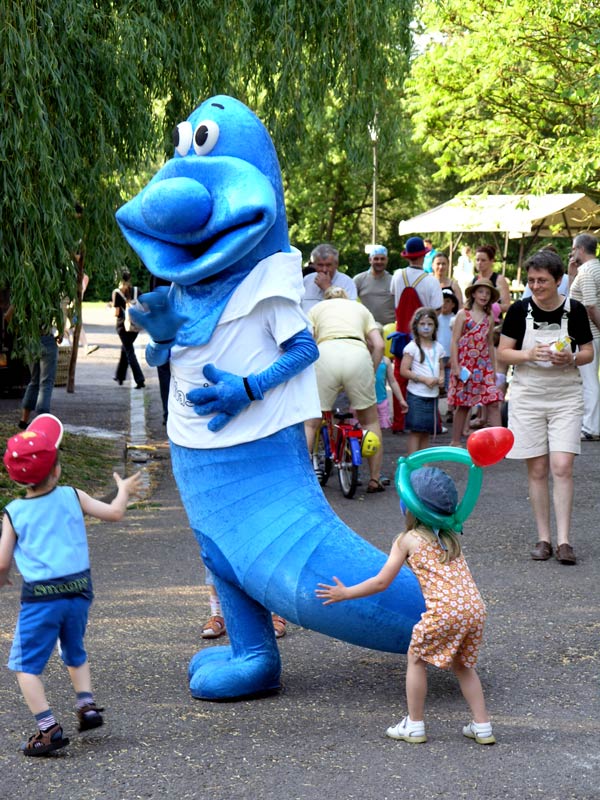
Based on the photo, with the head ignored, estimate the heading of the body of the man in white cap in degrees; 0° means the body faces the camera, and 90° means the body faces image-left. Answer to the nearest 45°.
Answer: approximately 0°

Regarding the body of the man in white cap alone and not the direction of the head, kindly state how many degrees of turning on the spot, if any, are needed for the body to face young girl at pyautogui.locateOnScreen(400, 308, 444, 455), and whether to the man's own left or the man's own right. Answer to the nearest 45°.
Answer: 0° — they already face them

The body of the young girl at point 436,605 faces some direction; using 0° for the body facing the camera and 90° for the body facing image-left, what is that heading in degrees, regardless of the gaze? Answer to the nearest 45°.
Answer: approximately 135°

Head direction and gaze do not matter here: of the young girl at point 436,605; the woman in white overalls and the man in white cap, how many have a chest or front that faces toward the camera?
2

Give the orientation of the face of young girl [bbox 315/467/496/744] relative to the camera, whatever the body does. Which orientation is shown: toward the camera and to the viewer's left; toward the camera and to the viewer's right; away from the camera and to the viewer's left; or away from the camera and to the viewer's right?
away from the camera and to the viewer's left

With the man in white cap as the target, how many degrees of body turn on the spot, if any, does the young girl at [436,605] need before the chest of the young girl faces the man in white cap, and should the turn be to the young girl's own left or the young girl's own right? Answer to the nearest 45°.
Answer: approximately 45° to the young girl's own right

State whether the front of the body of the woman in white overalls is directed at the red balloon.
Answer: yes

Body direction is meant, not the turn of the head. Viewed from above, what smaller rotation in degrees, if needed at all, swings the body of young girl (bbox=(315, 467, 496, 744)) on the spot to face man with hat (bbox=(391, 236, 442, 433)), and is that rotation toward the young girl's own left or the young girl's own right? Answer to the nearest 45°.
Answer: approximately 45° to the young girl's own right

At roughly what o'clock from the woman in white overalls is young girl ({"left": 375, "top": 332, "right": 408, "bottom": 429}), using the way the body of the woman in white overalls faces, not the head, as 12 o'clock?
The young girl is roughly at 5 o'clock from the woman in white overalls.

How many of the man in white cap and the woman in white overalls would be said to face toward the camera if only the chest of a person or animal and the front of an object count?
2
